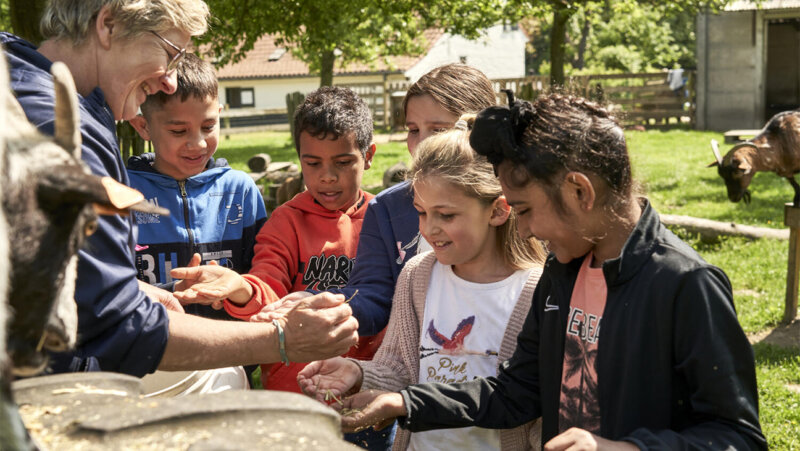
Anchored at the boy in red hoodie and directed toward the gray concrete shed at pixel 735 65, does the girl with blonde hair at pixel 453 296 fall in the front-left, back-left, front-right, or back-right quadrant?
back-right

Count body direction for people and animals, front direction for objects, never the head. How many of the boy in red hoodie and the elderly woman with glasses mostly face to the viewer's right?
1

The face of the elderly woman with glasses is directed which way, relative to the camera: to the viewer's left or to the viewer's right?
to the viewer's right

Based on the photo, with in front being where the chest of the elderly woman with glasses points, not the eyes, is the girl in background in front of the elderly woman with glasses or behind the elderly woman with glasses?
in front

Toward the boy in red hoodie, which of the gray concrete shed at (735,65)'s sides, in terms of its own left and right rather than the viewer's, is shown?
front

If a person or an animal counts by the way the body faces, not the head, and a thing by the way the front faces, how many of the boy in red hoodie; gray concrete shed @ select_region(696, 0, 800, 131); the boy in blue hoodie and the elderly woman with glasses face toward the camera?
3

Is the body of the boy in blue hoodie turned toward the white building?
no

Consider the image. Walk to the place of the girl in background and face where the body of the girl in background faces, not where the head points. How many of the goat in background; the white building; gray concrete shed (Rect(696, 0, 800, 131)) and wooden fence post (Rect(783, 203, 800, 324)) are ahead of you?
0

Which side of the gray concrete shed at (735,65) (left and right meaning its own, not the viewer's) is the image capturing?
front

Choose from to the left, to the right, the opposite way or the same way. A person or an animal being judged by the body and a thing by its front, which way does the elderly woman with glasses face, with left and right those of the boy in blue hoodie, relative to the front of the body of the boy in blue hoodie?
to the left

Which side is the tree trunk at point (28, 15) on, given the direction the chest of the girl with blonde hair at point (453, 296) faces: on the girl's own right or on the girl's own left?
on the girl's own right

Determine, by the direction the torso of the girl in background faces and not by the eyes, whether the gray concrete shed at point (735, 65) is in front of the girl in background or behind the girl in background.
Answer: behind

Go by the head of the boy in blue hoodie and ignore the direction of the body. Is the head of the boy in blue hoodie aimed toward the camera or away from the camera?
toward the camera

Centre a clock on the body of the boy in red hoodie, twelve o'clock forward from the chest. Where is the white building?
The white building is roughly at 6 o'clock from the boy in red hoodie.

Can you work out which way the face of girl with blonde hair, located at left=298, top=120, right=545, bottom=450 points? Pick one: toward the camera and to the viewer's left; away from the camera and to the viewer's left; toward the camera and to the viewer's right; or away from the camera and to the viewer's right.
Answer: toward the camera and to the viewer's left

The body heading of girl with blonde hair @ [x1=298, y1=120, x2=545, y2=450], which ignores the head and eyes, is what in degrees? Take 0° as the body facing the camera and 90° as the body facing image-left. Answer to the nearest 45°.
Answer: approximately 45°

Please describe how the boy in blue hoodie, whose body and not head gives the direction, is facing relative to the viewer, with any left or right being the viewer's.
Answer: facing the viewer

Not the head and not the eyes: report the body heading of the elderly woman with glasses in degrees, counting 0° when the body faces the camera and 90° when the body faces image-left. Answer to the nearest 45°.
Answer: approximately 270°
